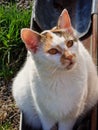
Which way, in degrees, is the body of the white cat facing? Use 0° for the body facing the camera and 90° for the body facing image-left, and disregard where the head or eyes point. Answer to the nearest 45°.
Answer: approximately 0°
